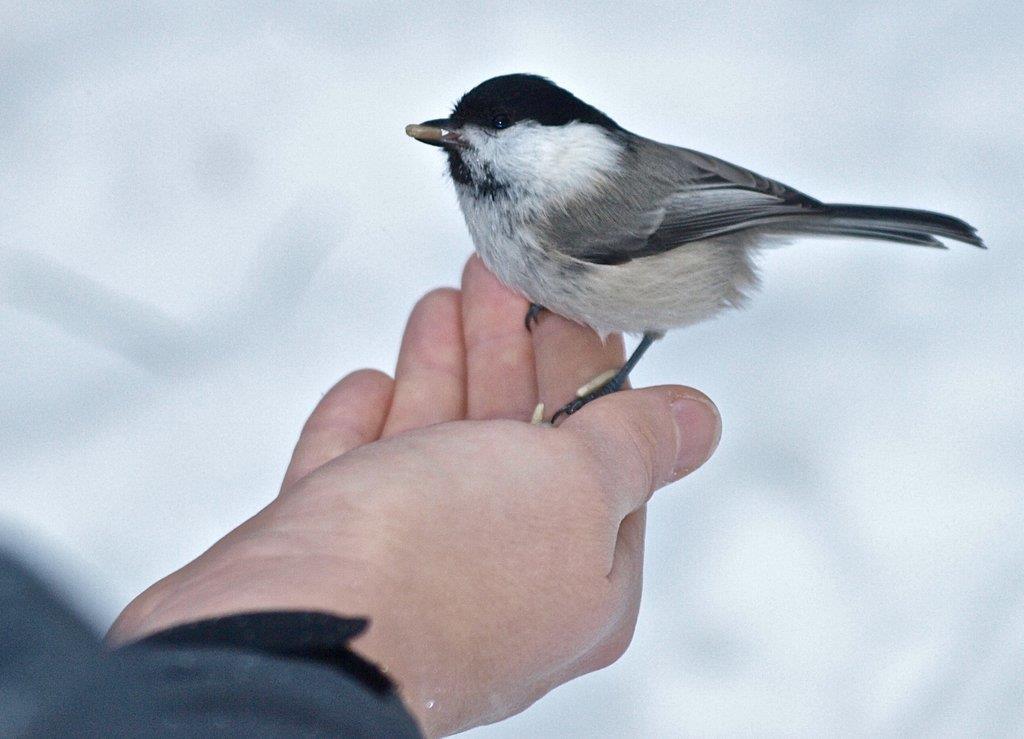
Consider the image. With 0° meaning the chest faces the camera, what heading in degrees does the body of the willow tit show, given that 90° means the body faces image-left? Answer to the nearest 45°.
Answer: approximately 90°
